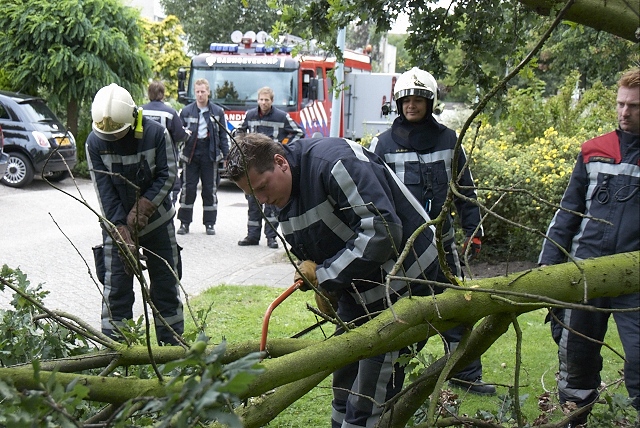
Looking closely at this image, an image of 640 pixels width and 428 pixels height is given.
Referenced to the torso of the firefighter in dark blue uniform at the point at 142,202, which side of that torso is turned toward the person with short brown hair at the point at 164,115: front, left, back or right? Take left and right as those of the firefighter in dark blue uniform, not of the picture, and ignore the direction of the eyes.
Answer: back

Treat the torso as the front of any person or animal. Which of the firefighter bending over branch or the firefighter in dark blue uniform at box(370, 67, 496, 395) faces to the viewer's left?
the firefighter bending over branch

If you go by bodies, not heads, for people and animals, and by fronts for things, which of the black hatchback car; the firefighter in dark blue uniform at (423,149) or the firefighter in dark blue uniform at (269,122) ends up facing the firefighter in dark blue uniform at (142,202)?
the firefighter in dark blue uniform at (269,122)

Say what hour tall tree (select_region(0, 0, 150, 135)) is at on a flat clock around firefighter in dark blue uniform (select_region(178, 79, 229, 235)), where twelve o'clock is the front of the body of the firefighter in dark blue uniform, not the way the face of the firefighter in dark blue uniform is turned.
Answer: The tall tree is roughly at 5 o'clock from the firefighter in dark blue uniform.

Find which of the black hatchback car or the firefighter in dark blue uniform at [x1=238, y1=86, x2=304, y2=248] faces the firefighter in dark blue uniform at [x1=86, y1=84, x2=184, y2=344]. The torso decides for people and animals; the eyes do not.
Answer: the firefighter in dark blue uniform at [x1=238, y1=86, x2=304, y2=248]

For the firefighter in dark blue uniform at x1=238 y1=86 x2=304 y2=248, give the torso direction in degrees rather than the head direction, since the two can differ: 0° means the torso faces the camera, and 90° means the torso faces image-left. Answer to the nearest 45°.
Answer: approximately 0°
